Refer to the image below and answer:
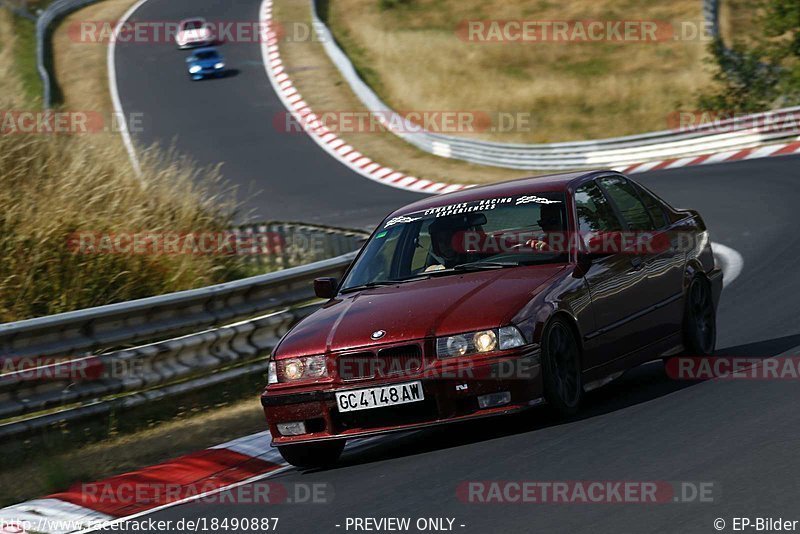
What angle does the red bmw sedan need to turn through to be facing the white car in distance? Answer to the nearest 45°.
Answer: approximately 135° to its right

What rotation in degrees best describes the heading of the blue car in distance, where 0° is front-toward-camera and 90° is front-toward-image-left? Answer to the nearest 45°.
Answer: approximately 0°

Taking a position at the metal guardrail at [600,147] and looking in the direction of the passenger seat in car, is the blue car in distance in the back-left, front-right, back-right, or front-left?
back-right

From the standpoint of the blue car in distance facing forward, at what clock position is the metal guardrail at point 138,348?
The metal guardrail is roughly at 12 o'clock from the blue car in distance.

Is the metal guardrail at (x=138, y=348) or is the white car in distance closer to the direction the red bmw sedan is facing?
the metal guardrail

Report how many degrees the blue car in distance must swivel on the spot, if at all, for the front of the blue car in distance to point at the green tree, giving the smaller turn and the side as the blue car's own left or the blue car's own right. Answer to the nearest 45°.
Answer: approximately 45° to the blue car's own left

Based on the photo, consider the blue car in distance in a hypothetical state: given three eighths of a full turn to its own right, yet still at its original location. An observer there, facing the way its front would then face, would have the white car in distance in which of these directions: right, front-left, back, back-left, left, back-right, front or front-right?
front-right

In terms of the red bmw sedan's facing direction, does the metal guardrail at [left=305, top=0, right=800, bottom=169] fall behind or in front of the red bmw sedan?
behind

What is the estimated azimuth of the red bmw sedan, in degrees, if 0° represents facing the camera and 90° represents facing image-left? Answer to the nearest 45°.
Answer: approximately 45°

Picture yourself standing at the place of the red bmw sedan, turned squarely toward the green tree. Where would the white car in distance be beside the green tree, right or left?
left

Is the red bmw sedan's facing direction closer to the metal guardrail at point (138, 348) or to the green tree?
the metal guardrail

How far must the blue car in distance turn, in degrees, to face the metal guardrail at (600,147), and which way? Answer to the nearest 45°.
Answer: approximately 45° to its left
